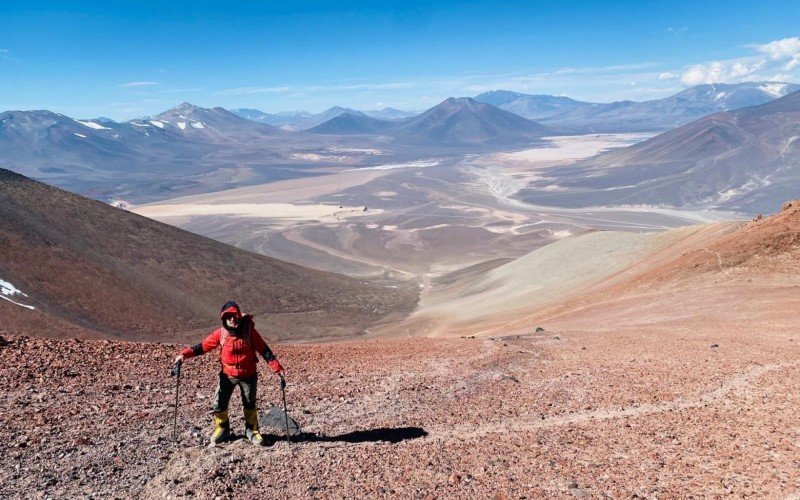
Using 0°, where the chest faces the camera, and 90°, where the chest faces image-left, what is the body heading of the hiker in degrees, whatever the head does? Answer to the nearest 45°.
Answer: approximately 0°
